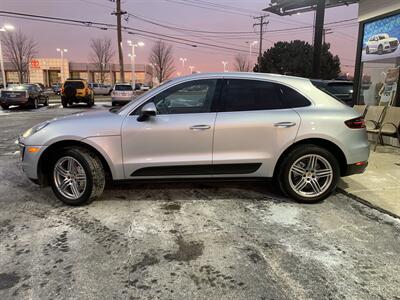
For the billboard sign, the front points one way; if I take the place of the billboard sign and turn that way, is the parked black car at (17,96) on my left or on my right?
on my right

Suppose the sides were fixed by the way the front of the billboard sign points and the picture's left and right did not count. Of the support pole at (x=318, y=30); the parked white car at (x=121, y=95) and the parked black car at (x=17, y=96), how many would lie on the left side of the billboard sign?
0

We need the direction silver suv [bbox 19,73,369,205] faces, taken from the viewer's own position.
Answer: facing to the left of the viewer

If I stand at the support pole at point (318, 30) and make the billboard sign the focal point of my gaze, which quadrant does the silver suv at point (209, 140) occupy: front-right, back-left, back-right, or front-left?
front-right

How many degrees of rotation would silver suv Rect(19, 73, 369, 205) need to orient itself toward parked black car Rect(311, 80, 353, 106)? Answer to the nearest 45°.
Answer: approximately 135° to its right

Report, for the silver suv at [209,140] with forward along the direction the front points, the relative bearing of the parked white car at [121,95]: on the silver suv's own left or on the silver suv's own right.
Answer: on the silver suv's own right

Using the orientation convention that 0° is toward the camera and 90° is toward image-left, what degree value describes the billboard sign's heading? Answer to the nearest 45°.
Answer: approximately 45°

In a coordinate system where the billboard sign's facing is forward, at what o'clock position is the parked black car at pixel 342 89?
The parked black car is roughly at 4 o'clock from the billboard sign.
